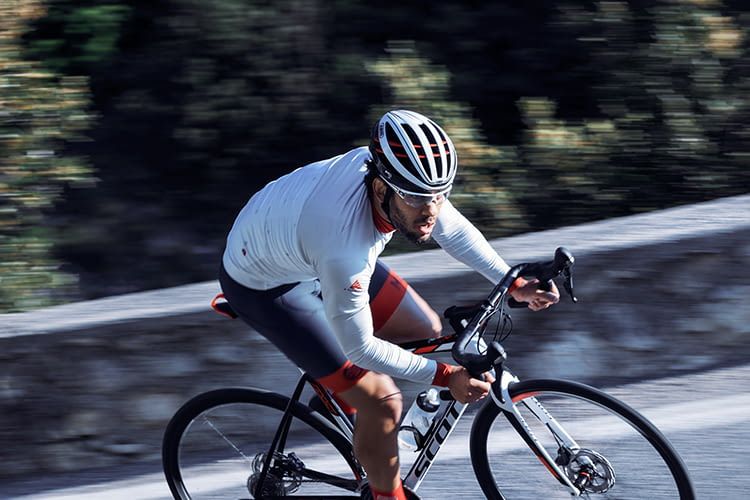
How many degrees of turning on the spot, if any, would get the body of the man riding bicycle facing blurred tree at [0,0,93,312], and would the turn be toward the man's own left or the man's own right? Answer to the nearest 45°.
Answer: approximately 180°

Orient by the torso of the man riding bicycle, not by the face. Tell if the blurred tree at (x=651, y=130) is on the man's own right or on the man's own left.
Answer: on the man's own left

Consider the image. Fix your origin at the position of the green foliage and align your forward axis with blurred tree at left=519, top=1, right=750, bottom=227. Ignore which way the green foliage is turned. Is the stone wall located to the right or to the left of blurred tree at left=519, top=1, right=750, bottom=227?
right

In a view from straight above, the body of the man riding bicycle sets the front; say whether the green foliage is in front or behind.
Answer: behind

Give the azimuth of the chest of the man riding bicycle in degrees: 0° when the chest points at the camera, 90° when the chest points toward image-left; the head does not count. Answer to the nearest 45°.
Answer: approximately 315°
